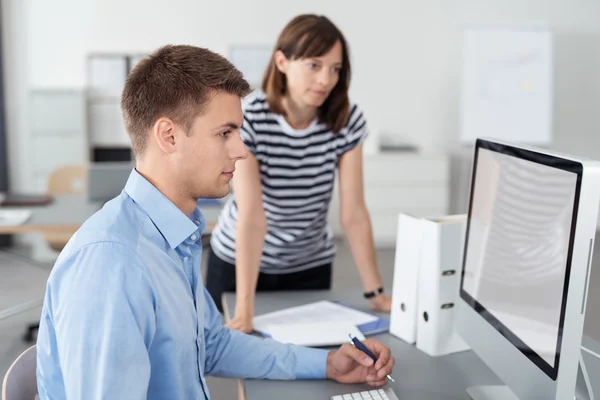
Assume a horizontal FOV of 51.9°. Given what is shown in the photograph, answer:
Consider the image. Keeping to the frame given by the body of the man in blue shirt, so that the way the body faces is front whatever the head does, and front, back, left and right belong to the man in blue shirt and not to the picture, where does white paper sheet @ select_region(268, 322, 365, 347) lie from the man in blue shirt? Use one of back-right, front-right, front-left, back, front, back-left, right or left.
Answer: front-left

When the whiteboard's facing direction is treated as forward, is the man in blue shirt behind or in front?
in front

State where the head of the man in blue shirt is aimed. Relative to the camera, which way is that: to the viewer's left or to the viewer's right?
to the viewer's right

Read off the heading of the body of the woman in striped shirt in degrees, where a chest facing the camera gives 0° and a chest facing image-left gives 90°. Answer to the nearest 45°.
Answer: approximately 315°

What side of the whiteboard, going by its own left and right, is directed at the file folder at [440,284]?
front

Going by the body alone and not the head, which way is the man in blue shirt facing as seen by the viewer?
to the viewer's right

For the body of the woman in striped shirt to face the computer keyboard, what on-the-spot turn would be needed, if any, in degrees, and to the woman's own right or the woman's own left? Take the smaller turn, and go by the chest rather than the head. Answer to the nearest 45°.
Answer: approximately 45° to the woman's own right

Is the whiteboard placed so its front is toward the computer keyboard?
yes

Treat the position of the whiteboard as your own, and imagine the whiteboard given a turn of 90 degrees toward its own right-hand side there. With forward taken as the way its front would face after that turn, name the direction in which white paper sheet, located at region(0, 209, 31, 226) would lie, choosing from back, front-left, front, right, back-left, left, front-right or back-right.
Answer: front-left

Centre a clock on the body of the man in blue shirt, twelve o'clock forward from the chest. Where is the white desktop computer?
The white desktop computer is roughly at 12 o'clock from the man in blue shirt.

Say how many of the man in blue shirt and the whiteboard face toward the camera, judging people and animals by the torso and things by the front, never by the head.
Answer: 1
